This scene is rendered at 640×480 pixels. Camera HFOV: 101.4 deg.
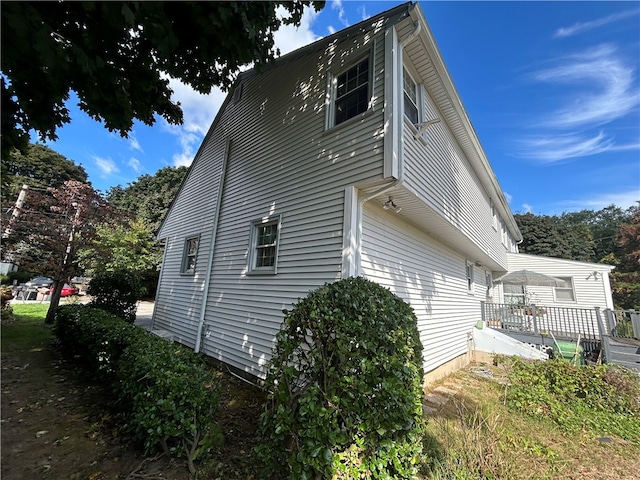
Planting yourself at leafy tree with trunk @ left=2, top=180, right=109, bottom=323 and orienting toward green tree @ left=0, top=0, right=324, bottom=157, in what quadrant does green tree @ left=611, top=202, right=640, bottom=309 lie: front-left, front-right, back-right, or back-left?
front-left

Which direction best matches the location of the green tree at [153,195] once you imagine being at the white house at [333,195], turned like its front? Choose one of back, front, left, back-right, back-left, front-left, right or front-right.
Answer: front

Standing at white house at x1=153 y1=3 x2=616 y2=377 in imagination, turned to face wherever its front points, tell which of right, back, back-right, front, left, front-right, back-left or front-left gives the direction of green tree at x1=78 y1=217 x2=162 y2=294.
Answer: front

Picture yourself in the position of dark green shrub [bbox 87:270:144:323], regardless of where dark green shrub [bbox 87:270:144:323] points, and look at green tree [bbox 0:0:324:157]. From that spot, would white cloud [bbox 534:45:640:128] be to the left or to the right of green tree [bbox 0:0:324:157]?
left

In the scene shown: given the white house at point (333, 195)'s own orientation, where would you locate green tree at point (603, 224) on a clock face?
The green tree is roughly at 3 o'clock from the white house.

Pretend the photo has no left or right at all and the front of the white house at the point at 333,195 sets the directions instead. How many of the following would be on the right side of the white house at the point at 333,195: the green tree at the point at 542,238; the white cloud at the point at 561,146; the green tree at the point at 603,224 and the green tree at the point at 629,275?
4

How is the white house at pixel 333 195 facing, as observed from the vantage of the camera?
facing away from the viewer and to the left of the viewer

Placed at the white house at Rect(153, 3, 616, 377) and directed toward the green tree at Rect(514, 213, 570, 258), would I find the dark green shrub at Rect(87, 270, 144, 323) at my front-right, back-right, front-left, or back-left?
back-left

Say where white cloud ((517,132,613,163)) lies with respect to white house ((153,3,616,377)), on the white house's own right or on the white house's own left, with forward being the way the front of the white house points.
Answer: on the white house's own right

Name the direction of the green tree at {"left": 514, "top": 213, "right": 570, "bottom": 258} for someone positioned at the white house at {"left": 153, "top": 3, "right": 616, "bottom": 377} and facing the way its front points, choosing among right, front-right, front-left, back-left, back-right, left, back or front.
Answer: right
